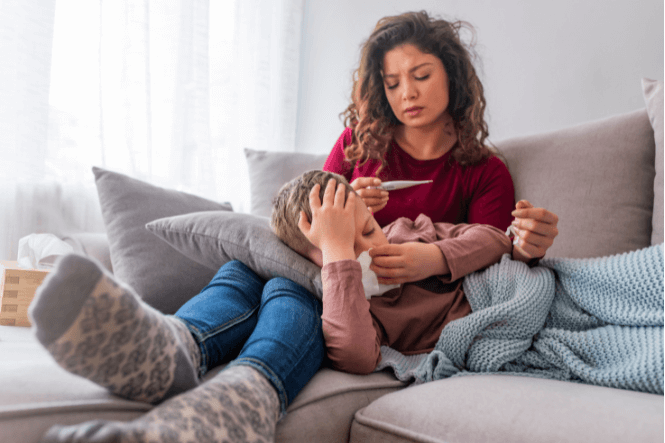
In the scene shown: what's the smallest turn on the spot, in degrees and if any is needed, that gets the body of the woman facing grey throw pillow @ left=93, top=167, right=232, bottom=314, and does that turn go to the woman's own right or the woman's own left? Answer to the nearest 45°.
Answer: approximately 45° to the woman's own right

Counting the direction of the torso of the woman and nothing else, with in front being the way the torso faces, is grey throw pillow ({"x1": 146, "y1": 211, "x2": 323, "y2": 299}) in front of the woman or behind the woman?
in front

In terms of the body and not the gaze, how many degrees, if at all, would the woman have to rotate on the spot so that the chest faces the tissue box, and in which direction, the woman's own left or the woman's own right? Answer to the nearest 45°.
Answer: approximately 45° to the woman's own right

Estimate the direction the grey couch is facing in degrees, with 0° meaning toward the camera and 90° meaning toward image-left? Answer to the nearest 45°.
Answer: approximately 0°

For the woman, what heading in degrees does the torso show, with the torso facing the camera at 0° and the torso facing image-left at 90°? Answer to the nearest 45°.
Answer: approximately 0°
